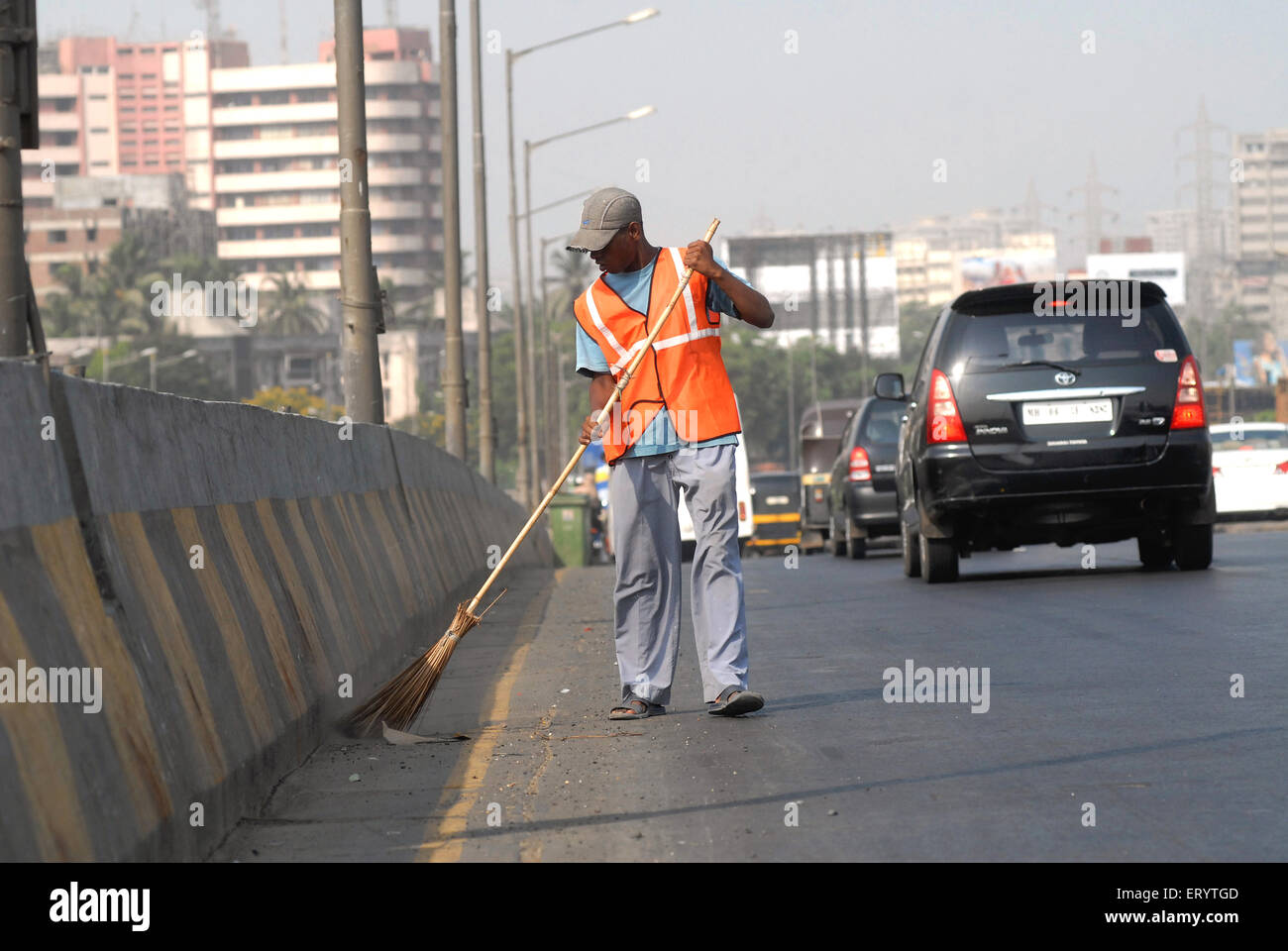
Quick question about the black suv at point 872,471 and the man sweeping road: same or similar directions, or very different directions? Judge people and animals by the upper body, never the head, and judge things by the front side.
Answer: very different directions

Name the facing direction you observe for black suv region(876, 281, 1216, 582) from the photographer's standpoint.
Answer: facing away from the viewer

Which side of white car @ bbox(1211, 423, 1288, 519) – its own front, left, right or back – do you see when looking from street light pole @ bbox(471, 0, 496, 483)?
left

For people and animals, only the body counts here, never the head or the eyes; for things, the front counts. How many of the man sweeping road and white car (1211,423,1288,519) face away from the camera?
1

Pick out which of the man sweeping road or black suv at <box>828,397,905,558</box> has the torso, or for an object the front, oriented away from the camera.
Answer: the black suv

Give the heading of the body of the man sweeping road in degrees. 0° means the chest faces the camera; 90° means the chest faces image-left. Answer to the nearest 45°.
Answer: approximately 0°

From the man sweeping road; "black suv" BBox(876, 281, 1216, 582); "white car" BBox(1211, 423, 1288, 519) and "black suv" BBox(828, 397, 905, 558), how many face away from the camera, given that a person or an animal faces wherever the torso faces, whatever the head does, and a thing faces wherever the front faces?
3

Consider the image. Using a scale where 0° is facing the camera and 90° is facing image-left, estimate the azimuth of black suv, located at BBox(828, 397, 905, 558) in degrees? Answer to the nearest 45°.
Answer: approximately 180°

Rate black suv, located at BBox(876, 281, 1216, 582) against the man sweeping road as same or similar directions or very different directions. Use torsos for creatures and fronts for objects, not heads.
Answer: very different directions

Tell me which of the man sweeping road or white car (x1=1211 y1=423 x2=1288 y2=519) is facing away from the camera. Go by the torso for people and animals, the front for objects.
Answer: the white car

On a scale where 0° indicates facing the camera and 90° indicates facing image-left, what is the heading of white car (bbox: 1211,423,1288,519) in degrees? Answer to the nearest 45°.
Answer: approximately 180°

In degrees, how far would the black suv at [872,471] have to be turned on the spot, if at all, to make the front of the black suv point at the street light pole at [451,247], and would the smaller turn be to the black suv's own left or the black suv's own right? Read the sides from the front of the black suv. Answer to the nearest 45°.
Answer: approximately 45° to the black suv's own left

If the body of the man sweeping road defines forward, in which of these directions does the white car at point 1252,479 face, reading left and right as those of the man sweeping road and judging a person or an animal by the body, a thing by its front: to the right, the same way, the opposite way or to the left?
the opposite way
